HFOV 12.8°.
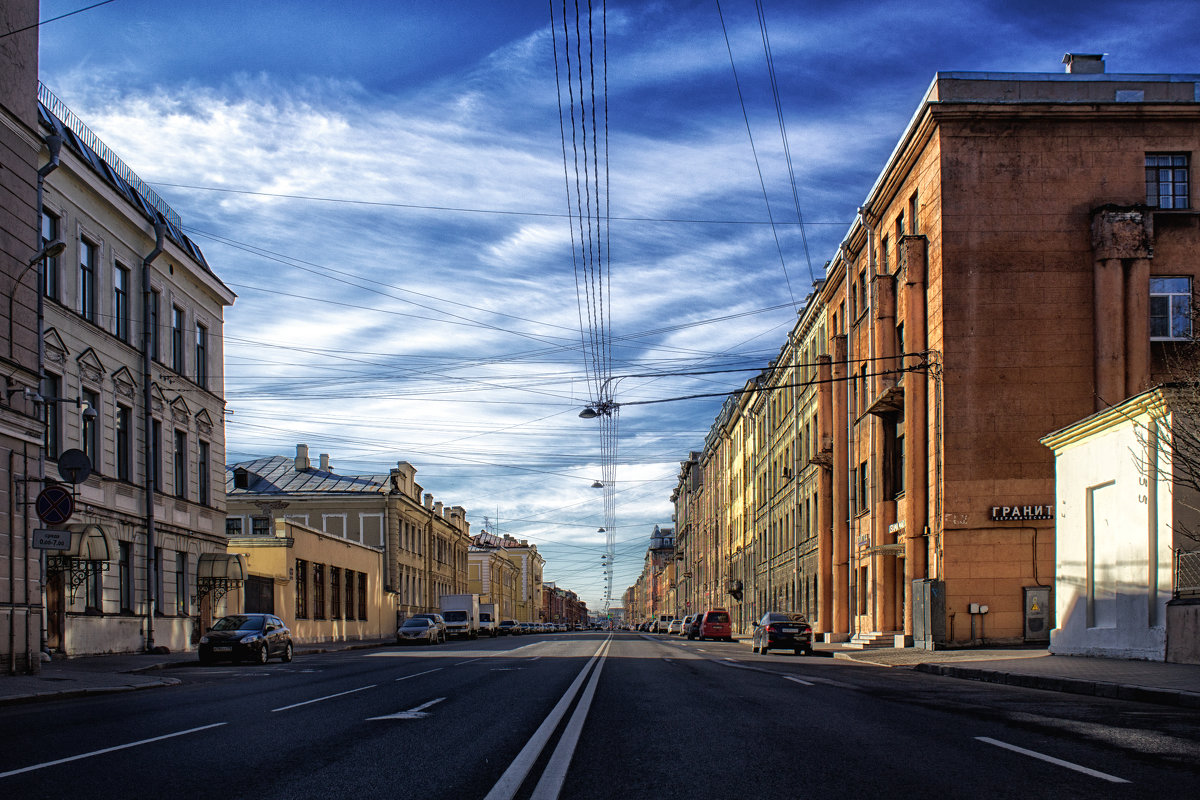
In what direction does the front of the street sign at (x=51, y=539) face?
toward the camera

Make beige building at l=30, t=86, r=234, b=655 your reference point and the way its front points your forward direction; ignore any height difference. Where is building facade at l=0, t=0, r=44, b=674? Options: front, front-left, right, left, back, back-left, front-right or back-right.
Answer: front-right

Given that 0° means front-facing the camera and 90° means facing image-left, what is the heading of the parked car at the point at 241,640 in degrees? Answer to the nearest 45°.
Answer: approximately 45°

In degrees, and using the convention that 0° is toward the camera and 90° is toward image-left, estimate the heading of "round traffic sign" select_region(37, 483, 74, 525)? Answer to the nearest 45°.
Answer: approximately 0°

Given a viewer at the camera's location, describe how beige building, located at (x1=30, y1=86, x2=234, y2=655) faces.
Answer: facing the viewer and to the right of the viewer
